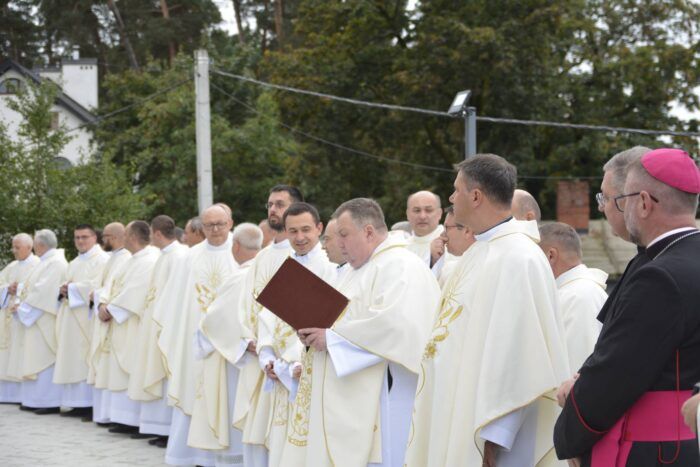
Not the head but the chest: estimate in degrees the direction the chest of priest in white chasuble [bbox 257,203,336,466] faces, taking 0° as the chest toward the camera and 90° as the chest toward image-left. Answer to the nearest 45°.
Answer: approximately 45°

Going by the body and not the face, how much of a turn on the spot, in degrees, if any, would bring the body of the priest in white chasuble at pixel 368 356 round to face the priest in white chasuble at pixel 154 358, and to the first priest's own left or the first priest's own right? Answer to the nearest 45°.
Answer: approximately 45° to the first priest's own right

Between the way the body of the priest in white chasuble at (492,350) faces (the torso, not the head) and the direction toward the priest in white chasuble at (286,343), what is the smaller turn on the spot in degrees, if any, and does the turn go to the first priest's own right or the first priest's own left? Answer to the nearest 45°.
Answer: approximately 45° to the first priest's own right

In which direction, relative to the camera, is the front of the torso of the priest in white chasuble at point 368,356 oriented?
to the viewer's left

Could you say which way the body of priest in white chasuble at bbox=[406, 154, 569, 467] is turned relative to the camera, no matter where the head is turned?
to the viewer's left

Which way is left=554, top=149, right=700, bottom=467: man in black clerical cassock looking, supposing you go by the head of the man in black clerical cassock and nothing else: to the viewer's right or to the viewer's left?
to the viewer's left

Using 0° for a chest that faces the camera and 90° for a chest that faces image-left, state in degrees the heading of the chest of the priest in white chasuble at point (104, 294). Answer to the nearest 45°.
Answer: approximately 90°
